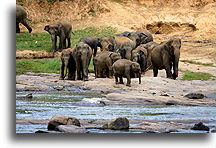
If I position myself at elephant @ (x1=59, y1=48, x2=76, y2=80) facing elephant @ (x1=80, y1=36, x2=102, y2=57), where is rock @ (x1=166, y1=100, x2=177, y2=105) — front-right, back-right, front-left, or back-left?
back-right

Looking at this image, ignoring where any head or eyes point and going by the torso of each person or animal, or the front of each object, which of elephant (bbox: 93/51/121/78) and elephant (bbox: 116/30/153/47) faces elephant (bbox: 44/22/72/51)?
elephant (bbox: 116/30/153/47)

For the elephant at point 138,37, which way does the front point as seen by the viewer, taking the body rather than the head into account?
to the viewer's left

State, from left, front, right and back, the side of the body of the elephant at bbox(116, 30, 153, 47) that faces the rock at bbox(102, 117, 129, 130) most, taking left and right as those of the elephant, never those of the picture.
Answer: left
